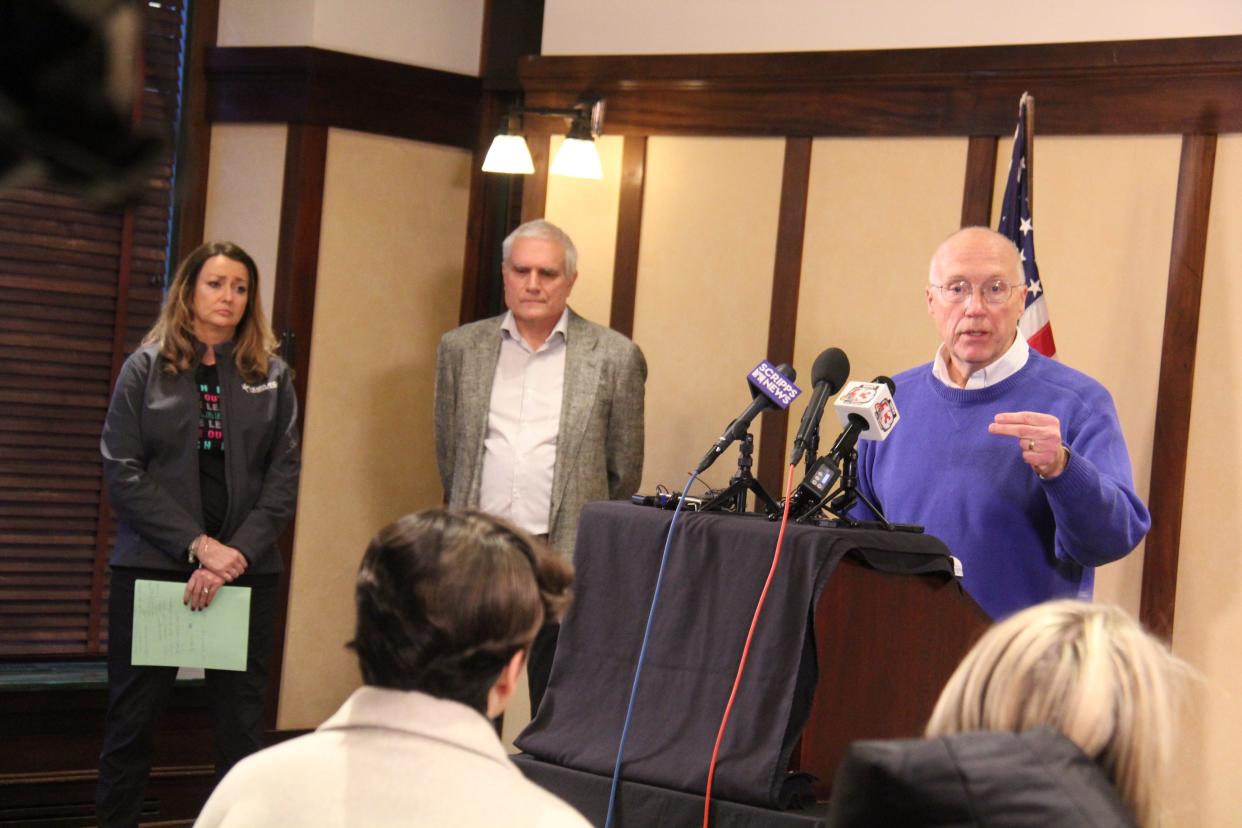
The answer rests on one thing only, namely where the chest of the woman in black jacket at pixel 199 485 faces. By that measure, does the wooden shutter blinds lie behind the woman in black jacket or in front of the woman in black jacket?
behind

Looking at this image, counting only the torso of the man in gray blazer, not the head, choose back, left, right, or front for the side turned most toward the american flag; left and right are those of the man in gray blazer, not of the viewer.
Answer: left

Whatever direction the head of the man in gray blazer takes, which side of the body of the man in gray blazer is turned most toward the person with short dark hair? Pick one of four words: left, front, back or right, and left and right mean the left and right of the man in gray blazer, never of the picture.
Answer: front

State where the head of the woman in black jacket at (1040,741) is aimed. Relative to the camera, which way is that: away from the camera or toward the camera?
away from the camera

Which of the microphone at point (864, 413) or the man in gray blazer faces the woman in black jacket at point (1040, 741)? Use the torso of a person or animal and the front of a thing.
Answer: the man in gray blazer

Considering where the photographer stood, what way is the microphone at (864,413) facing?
facing away from the viewer and to the right of the viewer

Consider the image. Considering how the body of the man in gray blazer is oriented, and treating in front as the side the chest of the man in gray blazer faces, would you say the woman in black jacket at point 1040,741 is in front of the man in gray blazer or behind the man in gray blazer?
in front

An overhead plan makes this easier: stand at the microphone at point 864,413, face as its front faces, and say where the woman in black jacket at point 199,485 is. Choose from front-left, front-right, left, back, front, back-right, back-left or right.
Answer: left

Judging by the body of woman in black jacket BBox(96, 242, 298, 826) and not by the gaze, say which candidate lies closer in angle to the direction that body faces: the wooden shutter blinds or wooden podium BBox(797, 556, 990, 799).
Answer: the wooden podium

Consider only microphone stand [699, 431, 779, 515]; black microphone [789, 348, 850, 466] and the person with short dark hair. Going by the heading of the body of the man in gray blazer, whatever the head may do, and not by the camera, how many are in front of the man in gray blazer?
3

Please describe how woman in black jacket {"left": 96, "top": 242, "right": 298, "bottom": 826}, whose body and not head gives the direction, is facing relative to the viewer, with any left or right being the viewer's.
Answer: facing the viewer and to the right of the viewer

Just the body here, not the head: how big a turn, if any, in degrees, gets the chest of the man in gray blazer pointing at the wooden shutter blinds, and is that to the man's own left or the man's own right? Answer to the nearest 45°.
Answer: approximately 90° to the man's own right

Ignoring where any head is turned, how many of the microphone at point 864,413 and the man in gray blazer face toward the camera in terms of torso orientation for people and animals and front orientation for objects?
1
